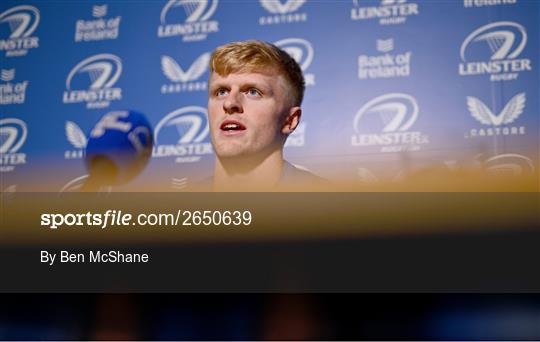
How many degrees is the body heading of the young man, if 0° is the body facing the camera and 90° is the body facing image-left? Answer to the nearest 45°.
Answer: approximately 45°

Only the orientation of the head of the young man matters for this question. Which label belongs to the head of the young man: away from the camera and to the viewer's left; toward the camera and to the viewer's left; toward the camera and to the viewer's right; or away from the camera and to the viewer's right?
toward the camera and to the viewer's left
